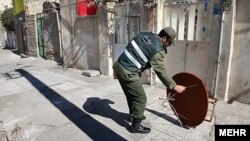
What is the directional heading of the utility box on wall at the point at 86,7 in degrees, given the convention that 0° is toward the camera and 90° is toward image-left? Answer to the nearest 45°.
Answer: approximately 45°

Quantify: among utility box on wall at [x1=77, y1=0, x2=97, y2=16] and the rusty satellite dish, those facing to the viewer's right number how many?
0

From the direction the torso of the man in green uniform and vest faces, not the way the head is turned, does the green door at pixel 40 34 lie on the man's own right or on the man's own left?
on the man's own left

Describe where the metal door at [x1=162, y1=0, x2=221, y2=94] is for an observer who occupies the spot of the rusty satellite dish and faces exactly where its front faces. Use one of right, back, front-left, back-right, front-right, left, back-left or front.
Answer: back-right

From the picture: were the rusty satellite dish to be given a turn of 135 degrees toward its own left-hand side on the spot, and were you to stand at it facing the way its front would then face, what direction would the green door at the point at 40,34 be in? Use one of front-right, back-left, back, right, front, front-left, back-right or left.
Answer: back-left

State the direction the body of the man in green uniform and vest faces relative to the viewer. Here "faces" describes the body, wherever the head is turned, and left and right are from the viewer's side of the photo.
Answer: facing to the right of the viewer

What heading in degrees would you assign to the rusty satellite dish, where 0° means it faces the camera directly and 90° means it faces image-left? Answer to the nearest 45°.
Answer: approximately 45°

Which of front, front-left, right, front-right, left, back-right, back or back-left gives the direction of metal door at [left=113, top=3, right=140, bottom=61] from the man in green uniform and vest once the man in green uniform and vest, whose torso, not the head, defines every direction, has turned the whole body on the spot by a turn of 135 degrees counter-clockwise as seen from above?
front-right
